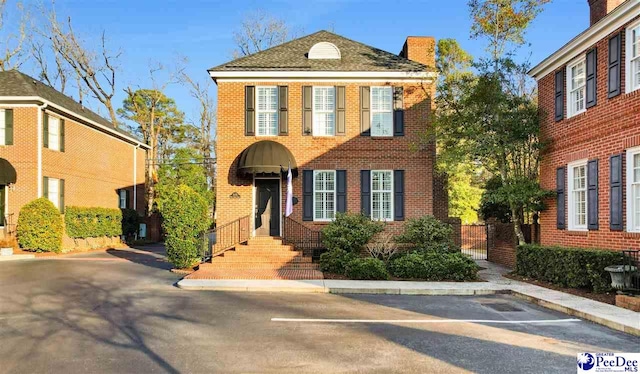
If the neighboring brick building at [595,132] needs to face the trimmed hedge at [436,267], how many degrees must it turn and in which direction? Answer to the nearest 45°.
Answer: approximately 45° to its right

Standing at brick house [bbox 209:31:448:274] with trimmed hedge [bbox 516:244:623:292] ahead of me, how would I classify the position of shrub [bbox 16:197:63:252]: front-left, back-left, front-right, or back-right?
back-right

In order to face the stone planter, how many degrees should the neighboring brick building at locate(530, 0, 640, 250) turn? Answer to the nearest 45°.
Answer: approximately 45° to its left

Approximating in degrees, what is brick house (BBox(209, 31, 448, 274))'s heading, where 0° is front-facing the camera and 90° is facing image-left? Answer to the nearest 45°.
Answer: approximately 0°

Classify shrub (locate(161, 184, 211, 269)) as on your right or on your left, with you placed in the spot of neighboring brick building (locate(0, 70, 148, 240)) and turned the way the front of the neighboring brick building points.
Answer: on your left
